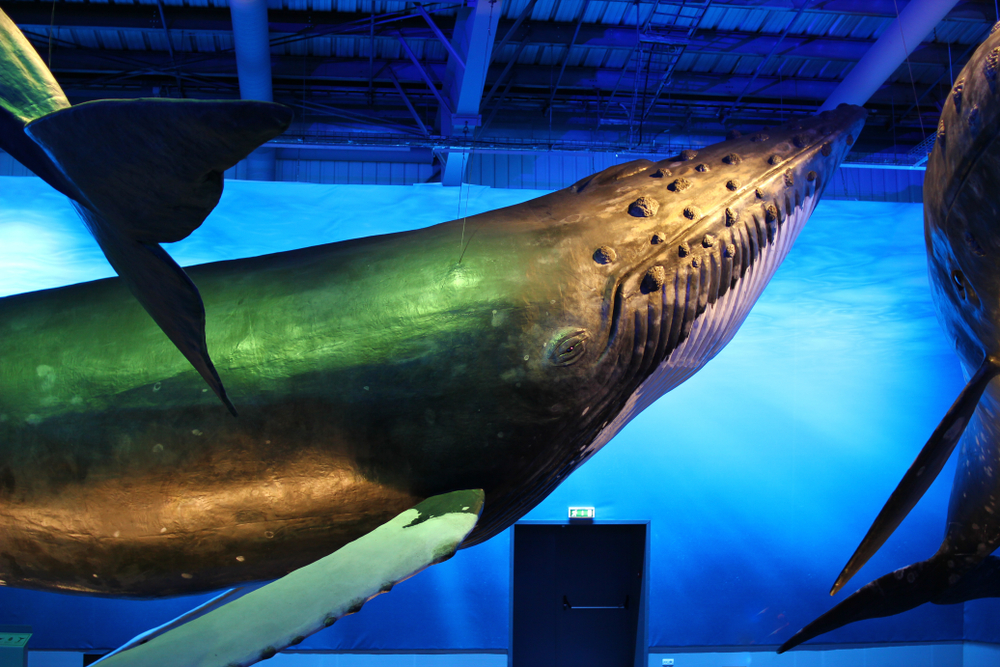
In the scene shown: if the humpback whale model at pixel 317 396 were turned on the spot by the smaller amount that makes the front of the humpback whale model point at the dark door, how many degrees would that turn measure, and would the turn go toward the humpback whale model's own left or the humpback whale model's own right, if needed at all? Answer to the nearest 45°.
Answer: approximately 90° to the humpback whale model's own left

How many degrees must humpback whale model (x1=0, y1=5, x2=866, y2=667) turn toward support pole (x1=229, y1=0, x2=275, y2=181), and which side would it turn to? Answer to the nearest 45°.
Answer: approximately 90° to its left

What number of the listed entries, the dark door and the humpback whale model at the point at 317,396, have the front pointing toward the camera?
1

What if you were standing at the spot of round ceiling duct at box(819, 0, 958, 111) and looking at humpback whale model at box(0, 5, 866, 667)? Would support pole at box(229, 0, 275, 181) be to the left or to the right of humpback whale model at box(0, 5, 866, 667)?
right

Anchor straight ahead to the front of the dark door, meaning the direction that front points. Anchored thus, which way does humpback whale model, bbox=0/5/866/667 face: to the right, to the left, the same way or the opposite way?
to the left

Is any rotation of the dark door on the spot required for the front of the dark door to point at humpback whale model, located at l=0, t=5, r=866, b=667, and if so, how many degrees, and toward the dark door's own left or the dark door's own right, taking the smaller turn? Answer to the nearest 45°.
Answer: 0° — it already faces it

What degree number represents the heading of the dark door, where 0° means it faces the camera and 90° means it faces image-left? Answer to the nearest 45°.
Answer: approximately 0°

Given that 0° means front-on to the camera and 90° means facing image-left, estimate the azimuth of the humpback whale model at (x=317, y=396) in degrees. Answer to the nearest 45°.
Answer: approximately 270°

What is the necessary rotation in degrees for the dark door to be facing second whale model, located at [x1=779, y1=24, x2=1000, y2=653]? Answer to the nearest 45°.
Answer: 0° — it already faces it
